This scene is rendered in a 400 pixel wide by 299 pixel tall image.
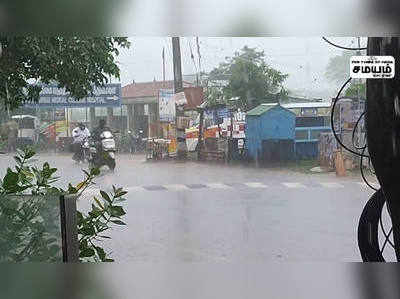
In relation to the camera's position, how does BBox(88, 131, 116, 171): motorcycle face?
facing the viewer and to the right of the viewer

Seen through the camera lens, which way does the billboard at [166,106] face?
facing the viewer

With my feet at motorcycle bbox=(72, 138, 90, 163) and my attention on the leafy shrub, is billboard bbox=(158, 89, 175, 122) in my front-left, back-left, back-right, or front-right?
back-left

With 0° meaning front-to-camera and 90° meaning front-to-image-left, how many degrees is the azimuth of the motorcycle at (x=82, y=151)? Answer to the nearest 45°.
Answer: approximately 315°

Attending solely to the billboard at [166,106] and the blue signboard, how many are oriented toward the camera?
2

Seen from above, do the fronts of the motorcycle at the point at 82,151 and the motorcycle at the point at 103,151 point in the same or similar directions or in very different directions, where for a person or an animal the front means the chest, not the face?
same or similar directions

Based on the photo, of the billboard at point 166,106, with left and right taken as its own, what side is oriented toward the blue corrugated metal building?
left

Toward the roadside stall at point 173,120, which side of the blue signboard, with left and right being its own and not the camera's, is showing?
left
